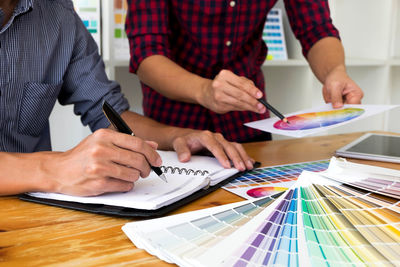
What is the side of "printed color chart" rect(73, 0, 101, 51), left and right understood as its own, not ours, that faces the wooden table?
front

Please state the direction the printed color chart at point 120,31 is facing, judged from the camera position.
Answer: facing the viewer

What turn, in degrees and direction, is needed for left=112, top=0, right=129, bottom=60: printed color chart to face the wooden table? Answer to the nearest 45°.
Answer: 0° — it already faces it

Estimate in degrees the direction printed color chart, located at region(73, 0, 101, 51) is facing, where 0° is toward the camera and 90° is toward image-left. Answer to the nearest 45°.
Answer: approximately 0°

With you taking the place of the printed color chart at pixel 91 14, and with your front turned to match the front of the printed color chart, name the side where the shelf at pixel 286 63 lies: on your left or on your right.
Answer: on your left

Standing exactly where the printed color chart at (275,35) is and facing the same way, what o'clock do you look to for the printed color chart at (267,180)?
the printed color chart at (267,180) is roughly at 12 o'clock from the printed color chart at (275,35).

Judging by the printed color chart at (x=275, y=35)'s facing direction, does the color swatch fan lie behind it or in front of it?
in front

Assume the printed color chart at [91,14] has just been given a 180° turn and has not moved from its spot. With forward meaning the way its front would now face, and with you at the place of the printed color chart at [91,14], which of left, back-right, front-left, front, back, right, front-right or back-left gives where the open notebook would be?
back

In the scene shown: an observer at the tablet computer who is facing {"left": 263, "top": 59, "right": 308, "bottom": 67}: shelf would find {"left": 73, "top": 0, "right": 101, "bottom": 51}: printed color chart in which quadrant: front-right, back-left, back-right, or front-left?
front-left

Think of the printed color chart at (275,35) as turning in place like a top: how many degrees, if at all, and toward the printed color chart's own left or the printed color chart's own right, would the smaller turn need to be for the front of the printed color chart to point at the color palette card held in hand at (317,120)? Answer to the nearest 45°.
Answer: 0° — it already faces it

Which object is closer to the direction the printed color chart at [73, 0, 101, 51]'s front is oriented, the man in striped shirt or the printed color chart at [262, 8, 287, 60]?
the man in striped shirt

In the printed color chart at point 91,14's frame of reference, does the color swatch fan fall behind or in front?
in front

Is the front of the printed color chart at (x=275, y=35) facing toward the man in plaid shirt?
yes

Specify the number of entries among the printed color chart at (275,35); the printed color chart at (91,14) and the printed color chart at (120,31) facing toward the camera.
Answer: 3

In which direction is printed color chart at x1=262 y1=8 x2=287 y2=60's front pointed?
toward the camera
